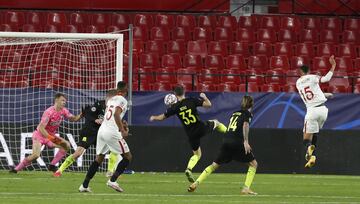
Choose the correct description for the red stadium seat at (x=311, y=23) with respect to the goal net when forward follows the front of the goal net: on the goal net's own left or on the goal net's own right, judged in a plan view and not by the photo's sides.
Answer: on the goal net's own left

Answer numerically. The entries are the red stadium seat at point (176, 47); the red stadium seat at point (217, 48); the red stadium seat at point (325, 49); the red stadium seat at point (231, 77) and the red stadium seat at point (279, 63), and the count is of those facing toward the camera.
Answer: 5

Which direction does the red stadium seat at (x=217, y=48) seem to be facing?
toward the camera

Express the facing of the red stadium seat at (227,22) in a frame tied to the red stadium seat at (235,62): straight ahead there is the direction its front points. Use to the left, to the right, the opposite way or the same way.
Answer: the same way

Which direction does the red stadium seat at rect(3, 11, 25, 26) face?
toward the camera

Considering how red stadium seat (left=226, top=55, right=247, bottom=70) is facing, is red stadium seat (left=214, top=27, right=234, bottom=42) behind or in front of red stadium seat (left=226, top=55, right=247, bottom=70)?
behind

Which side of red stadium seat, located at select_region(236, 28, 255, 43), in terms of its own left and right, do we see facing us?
front

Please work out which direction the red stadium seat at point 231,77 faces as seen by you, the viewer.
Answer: facing the viewer

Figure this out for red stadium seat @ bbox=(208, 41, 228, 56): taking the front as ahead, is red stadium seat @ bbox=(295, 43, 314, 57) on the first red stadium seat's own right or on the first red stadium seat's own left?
on the first red stadium seat's own left

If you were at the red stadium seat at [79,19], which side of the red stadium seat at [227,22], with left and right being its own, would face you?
right
